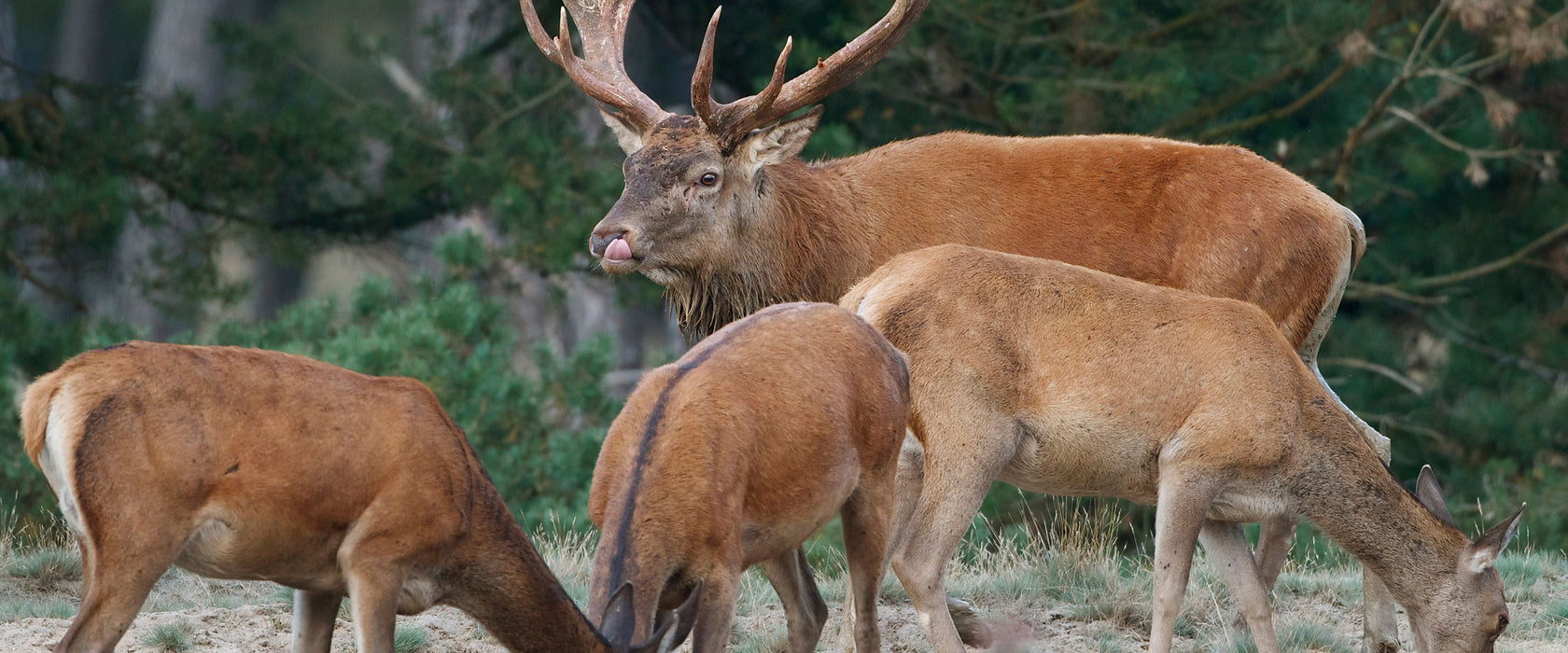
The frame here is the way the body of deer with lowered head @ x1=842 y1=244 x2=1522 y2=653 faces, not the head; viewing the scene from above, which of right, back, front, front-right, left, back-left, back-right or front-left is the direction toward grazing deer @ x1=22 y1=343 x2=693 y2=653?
back-right

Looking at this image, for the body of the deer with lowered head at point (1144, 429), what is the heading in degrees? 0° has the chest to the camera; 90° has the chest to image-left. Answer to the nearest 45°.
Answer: approximately 270°

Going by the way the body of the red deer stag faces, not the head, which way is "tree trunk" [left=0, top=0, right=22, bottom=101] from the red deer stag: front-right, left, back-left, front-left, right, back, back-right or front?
front-right

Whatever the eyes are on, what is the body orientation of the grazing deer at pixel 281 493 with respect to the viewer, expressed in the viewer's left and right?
facing to the right of the viewer

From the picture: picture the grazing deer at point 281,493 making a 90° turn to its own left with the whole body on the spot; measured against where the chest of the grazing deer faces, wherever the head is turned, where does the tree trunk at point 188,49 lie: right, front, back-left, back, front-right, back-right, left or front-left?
front

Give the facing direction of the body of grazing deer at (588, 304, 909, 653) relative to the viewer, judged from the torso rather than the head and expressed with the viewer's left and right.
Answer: facing the viewer and to the left of the viewer

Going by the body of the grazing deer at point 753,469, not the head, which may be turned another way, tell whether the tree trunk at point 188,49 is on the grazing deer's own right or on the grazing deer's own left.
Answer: on the grazing deer's own right

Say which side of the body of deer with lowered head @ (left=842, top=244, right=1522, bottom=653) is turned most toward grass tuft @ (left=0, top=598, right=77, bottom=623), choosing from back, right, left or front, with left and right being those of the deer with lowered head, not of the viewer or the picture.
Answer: back

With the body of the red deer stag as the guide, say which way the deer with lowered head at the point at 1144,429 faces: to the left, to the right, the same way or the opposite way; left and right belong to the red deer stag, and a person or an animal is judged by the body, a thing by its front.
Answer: the opposite way

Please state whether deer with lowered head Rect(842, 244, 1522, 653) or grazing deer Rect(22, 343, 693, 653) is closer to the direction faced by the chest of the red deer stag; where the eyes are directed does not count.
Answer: the grazing deer

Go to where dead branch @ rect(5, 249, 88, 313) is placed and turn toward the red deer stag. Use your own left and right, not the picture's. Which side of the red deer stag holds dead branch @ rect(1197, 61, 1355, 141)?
left

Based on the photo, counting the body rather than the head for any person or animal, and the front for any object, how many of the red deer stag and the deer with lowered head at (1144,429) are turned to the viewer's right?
1

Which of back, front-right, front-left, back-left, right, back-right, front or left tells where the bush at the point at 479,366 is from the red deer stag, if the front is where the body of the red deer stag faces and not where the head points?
front-right

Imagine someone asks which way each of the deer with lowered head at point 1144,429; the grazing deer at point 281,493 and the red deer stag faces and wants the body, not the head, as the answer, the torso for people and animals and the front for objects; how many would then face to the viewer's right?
2

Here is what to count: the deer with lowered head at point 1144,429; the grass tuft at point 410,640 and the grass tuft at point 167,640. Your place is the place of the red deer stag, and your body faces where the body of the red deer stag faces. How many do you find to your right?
0

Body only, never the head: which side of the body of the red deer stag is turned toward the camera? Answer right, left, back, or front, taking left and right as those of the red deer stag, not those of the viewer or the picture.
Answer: left

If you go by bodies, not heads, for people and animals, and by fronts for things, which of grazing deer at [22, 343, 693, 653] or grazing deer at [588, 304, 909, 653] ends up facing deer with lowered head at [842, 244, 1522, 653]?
grazing deer at [22, 343, 693, 653]
